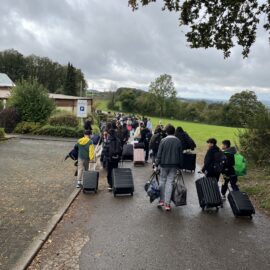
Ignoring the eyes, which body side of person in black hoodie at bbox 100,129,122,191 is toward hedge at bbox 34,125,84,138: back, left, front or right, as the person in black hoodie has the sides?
front

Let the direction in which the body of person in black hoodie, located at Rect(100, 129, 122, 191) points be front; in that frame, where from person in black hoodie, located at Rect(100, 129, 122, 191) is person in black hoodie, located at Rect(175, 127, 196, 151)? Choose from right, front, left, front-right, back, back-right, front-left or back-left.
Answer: front-right

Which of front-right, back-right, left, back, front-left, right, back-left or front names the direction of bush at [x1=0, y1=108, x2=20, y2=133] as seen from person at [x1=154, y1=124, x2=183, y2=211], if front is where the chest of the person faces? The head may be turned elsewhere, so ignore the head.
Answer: front-left

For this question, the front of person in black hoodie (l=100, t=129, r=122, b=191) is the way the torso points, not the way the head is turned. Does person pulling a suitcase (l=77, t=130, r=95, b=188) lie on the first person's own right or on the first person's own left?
on the first person's own left

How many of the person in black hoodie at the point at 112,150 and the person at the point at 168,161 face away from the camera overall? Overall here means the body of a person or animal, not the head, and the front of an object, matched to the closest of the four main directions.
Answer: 2

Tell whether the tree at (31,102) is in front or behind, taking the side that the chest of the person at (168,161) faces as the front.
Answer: in front

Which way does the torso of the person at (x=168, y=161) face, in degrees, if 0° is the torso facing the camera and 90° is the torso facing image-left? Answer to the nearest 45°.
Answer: approximately 180°

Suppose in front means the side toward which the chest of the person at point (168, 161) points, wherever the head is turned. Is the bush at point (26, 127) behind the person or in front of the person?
in front

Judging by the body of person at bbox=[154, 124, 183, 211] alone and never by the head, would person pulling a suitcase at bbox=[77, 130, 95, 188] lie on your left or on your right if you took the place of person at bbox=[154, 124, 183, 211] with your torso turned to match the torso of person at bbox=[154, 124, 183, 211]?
on your left

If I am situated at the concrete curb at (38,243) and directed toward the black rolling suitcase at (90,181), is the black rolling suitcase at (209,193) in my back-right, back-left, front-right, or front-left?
front-right

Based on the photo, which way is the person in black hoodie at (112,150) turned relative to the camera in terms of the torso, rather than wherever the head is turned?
away from the camera

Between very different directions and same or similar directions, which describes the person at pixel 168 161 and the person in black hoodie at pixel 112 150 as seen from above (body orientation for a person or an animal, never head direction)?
same or similar directions
